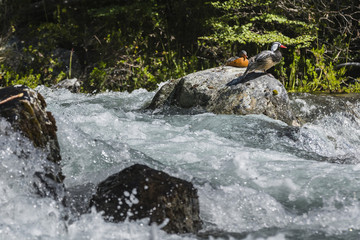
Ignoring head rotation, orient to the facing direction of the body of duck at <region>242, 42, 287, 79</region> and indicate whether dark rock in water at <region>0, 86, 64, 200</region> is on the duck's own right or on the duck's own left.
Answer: on the duck's own right

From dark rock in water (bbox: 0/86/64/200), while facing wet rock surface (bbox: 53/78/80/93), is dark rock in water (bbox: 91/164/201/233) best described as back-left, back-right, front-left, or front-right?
back-right

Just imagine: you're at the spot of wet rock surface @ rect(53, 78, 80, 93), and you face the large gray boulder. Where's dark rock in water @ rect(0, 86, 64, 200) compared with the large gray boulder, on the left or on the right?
right

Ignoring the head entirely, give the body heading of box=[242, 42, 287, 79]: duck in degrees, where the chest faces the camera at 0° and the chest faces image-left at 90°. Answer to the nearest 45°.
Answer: approximately 270°

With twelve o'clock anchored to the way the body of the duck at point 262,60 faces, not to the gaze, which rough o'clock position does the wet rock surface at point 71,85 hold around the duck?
The wet rock surface is roughly at 7 o'clock from the duck.

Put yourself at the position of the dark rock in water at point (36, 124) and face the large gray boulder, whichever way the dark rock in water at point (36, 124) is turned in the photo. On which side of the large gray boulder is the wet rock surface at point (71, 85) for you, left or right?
left
